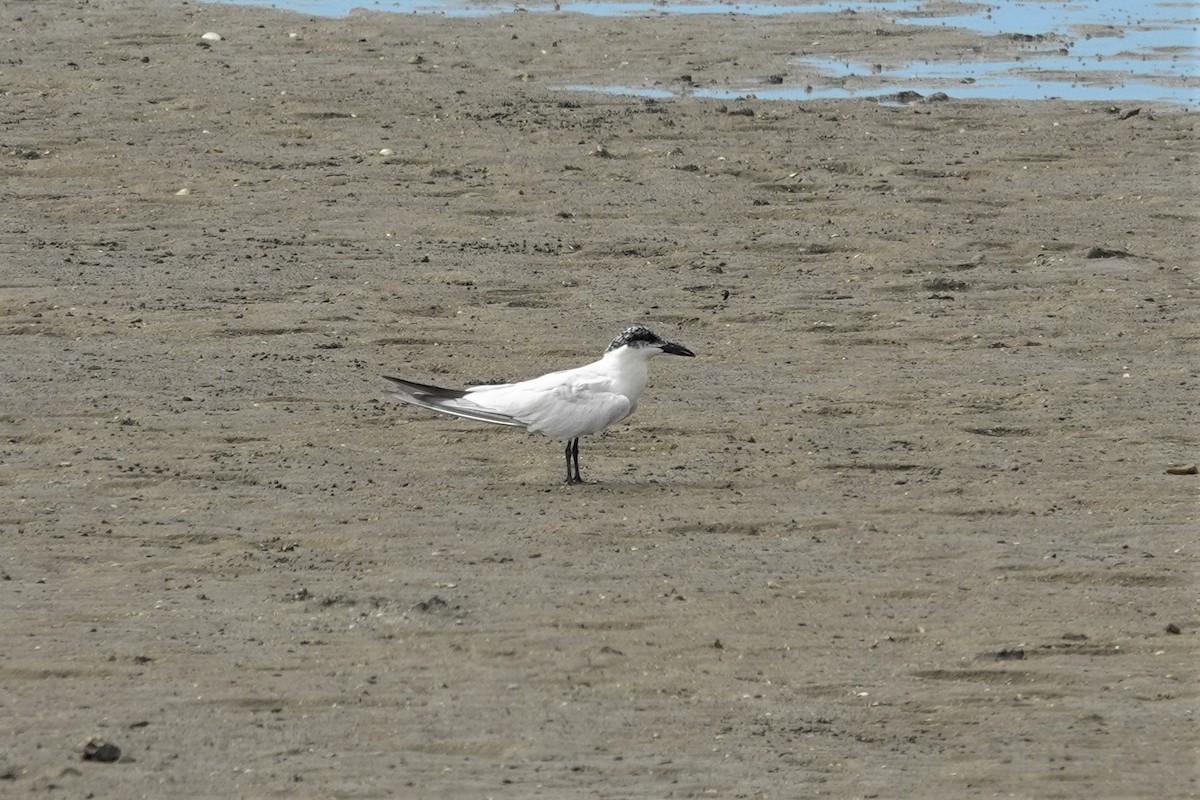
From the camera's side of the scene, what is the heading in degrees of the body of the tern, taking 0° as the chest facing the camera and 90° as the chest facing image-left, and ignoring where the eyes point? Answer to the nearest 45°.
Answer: approximately 270°

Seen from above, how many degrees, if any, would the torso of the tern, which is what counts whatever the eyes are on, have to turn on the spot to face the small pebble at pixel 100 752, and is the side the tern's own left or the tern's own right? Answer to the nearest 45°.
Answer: approximately 135° to the tern's own right
